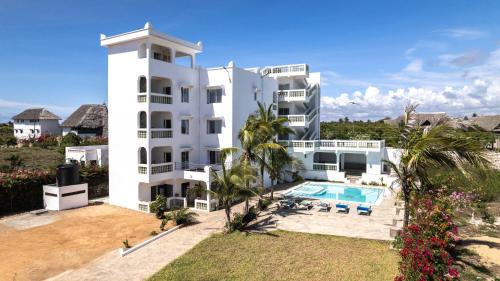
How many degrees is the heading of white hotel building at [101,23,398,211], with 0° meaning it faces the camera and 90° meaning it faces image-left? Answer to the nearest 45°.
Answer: approximately 315°

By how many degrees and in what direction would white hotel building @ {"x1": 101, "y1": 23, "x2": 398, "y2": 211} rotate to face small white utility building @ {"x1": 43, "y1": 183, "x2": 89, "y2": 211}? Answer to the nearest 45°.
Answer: approximately 135° to its right

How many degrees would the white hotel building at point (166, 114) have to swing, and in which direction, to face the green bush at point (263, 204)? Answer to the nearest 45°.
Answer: approximately 45° to its left

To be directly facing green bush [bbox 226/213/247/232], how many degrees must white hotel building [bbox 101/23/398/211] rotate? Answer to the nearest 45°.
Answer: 0° — it already faces it

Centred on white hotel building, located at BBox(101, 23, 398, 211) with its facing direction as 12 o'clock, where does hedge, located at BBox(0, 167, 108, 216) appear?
The hedge is roughly at 4 o'clock from the white hotel building.

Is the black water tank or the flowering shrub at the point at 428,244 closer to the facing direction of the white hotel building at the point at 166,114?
the flowering shrub

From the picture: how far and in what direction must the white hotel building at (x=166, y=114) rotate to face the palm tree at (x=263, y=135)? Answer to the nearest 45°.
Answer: approximately 45° to its left
